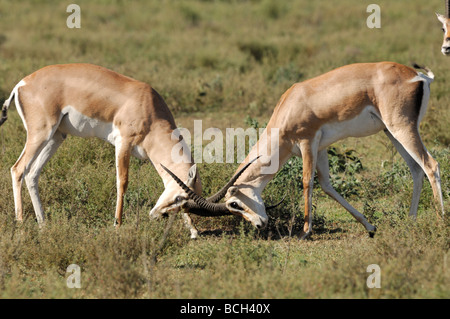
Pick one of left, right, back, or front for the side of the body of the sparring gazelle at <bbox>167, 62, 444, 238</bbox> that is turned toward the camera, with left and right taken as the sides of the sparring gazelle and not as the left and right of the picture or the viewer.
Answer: left

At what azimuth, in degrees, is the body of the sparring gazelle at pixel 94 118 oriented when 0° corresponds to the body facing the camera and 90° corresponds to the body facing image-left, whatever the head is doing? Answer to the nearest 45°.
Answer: approximately 270°

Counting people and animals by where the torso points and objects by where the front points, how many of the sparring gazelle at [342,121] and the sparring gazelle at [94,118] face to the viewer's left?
1

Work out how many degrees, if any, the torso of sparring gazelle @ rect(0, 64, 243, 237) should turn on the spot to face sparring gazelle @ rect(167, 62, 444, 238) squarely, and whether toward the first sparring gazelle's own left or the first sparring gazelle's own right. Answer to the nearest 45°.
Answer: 0° — it already faces it

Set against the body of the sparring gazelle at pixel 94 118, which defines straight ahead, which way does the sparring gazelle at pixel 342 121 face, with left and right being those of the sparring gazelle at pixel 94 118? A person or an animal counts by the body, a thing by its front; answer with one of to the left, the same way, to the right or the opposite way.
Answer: the opposite way

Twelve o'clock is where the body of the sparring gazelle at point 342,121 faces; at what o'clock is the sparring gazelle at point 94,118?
the sparring gazelle at point 94,118 is roughly at 12 o'clock from the sparring gazelle at point 342,121.
